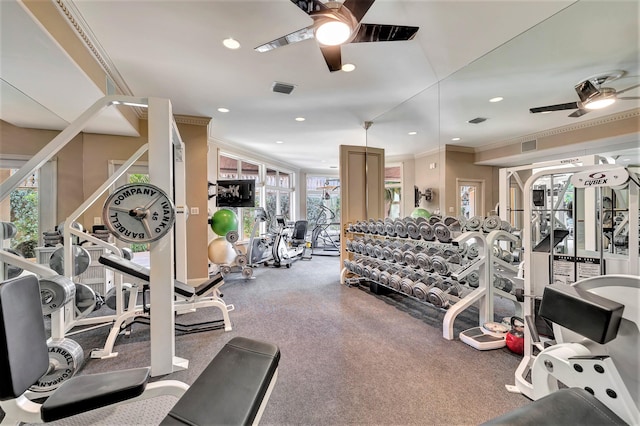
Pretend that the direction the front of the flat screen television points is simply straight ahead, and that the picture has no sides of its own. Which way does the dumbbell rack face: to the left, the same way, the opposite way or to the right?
to the right

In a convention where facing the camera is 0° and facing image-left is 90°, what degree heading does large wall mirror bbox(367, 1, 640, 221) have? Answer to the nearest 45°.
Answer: approximately 45°

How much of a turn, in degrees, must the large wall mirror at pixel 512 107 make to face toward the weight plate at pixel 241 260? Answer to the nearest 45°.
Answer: approximately 45° to its right

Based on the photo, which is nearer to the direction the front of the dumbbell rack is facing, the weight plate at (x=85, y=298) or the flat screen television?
the weight plate

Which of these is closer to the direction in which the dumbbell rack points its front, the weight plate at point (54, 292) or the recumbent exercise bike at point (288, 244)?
the weight plate

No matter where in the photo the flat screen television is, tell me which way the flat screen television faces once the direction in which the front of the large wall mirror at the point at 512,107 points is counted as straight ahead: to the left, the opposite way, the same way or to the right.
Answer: to the left

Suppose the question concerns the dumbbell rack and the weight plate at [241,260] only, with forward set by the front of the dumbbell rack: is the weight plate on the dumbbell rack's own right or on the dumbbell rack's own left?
on the dumbbell rack's own right
